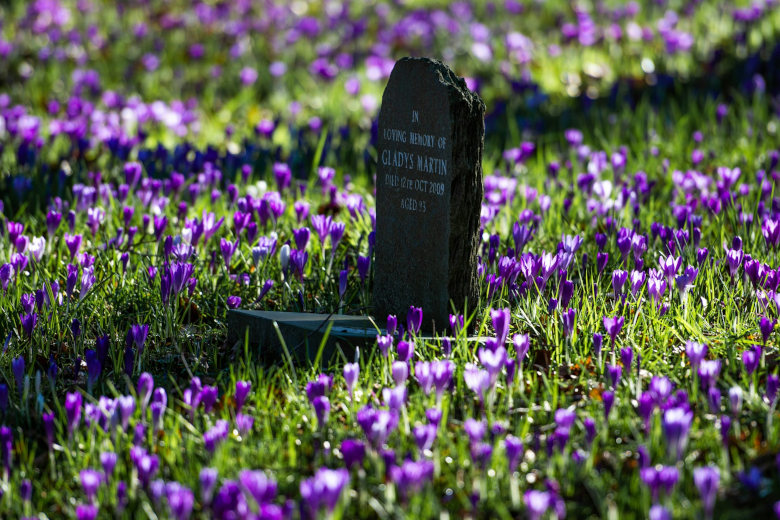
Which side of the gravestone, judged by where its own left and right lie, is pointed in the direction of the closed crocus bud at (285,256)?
right

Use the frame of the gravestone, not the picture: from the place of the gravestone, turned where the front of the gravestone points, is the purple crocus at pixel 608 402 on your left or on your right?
on your left

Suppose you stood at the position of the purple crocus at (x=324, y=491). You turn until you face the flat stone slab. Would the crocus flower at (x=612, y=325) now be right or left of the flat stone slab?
right

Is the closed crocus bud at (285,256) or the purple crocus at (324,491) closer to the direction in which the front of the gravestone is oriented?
the purple crocus

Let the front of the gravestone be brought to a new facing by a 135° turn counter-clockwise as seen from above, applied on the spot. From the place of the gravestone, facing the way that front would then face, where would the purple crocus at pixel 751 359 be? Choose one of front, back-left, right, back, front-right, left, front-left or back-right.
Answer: front-right

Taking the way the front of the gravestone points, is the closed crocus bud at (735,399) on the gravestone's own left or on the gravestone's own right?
on the gravestone's own left

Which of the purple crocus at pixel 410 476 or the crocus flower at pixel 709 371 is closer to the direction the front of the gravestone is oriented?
the purple crocus

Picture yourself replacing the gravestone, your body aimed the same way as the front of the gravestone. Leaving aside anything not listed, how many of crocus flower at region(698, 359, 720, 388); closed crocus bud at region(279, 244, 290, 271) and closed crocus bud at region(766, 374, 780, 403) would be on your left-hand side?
2

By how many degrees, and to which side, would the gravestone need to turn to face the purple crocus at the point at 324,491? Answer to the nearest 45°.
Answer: approximately 45° to its left

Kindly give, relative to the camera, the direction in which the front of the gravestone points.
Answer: facing the viewer and to the left of the viewer

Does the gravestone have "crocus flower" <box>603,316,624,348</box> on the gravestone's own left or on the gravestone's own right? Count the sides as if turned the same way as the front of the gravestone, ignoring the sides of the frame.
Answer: on the gravestone's own left

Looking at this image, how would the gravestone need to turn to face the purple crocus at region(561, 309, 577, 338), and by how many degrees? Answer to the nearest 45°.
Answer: approximately 90° to its left

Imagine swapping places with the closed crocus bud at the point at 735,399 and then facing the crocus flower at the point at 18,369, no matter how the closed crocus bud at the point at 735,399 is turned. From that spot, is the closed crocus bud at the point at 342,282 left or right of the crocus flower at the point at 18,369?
right

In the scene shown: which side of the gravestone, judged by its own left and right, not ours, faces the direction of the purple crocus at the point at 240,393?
front

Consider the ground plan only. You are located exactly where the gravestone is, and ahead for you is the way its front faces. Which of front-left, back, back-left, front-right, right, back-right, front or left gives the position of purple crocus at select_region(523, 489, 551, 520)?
front-left
